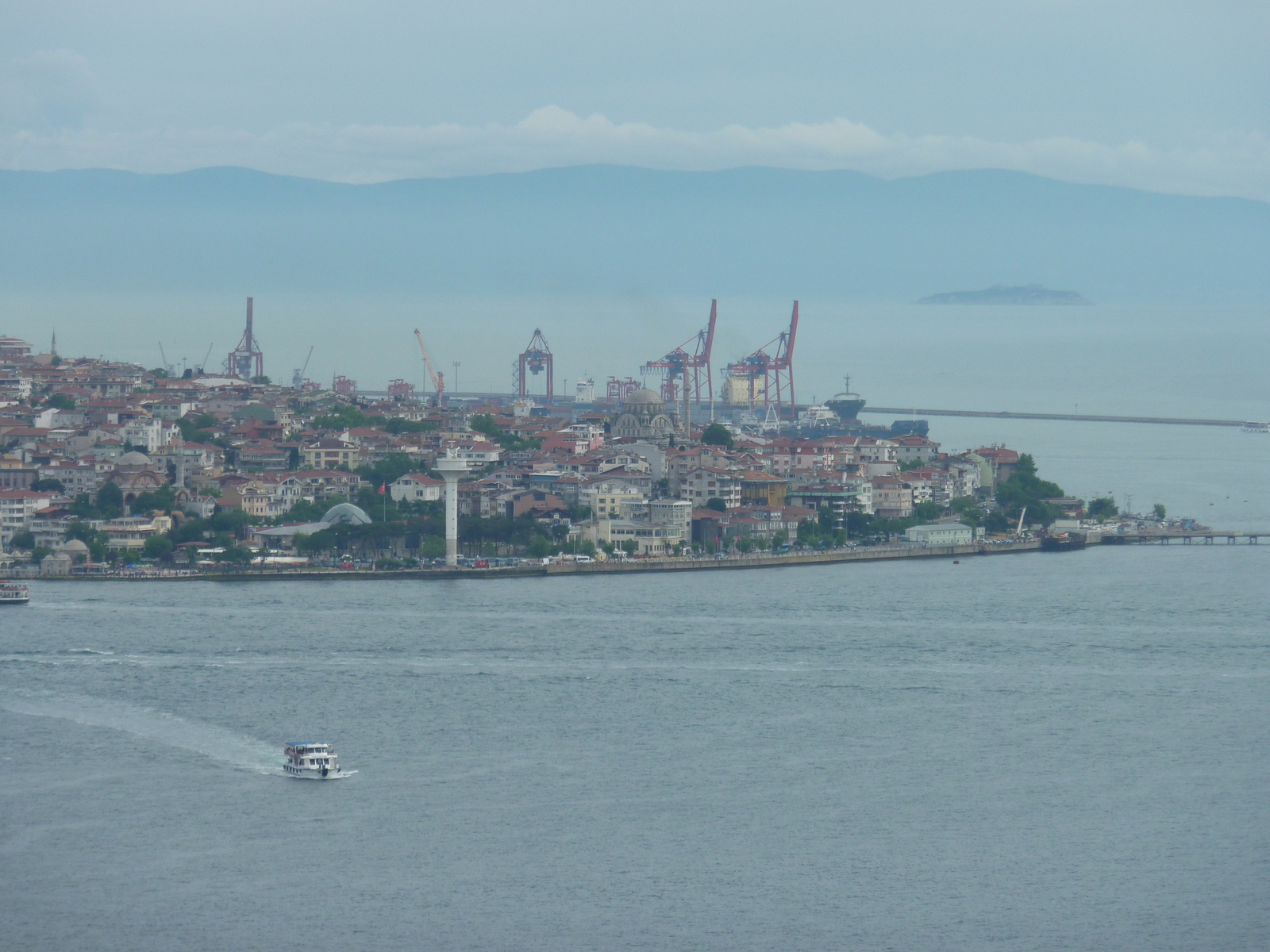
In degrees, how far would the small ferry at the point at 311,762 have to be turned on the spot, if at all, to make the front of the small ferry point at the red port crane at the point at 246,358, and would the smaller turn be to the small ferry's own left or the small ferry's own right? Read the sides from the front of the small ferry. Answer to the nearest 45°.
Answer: approximately 135° to the small ferry's own left

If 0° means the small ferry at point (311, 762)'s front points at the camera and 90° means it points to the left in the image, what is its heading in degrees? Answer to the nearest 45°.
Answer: approximately 315°

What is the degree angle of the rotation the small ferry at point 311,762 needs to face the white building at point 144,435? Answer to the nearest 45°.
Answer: approximately 135° to its left

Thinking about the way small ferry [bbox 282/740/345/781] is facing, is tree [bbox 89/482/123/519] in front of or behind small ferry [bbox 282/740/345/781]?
behind

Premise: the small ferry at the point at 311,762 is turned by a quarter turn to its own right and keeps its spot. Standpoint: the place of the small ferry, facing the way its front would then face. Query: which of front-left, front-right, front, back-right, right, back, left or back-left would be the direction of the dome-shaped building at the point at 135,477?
back-right

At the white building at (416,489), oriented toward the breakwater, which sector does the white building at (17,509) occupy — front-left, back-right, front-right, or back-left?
back-left

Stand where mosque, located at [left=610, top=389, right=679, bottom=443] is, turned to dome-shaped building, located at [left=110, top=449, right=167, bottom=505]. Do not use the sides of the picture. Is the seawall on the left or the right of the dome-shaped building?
left

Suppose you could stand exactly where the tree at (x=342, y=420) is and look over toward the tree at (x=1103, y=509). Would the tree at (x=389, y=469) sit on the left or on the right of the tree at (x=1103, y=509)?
right

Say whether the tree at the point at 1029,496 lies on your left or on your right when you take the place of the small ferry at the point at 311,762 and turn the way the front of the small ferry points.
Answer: on your left

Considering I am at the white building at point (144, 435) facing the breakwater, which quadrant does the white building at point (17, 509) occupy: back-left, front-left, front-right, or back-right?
back-right

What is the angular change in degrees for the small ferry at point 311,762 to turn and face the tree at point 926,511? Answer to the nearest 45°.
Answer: approximately 90° to its left

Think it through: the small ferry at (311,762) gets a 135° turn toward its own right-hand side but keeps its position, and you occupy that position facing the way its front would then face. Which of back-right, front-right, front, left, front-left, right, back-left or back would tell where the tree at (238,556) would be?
right

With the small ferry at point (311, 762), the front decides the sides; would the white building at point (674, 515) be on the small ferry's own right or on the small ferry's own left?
on the small ferry's own left

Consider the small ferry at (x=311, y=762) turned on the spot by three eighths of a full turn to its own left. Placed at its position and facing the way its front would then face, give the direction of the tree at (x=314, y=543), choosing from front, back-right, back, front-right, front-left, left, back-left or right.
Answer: front

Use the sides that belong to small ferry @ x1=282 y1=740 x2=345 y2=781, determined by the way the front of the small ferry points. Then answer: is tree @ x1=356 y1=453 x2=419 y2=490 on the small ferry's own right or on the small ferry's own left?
on the small ferry's own left

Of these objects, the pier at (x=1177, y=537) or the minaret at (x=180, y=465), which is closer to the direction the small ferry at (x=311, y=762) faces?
the pier
